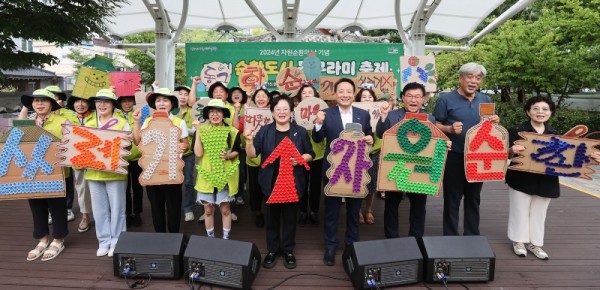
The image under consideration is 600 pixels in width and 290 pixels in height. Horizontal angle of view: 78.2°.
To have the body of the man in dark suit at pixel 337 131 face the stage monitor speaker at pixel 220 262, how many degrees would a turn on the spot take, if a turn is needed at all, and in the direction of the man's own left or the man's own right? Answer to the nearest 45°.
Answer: approximately 45° to the man's own right

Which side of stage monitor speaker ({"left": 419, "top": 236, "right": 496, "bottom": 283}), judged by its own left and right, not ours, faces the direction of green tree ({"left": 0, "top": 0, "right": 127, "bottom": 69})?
left

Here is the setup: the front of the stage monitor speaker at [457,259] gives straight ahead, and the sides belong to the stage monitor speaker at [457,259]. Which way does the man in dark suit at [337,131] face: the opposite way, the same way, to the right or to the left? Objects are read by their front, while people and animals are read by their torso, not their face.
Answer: the opposite way

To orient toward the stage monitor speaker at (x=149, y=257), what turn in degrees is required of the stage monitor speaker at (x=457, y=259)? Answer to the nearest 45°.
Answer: approximately 135° to its left

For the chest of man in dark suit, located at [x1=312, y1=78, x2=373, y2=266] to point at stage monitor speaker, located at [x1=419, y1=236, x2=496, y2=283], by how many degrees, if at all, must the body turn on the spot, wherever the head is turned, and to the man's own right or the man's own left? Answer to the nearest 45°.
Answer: approximately 90° to the man's own left

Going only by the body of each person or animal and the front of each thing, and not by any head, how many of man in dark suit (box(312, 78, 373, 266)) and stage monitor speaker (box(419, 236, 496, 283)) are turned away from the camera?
1

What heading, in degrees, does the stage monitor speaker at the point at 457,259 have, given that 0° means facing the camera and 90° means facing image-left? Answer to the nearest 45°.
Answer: approximately 180°
